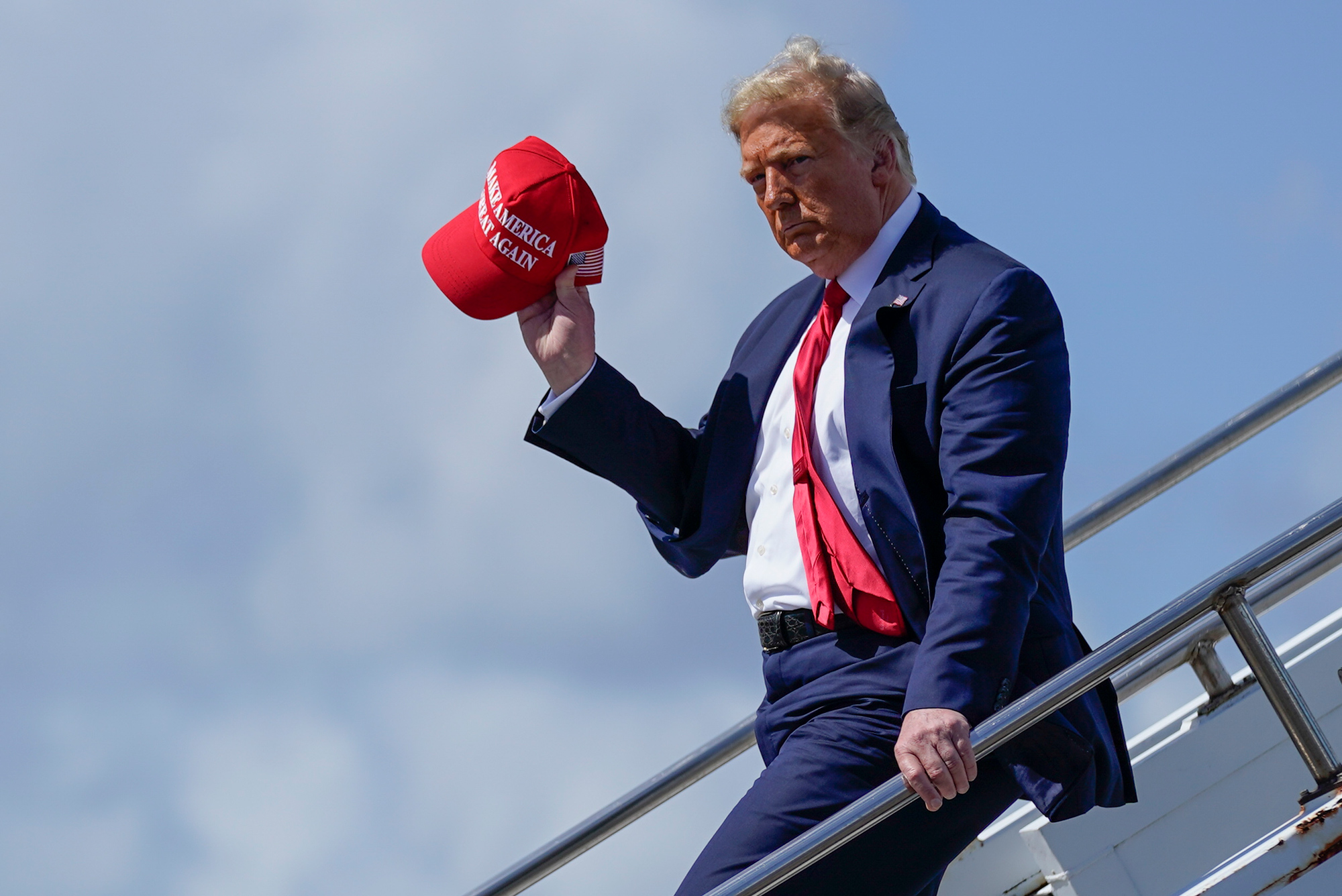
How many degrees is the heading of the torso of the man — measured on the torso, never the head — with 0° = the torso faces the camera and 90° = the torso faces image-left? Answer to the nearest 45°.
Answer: approximately 45°

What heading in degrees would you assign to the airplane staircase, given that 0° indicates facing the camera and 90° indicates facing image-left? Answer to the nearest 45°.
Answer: approximately 90°

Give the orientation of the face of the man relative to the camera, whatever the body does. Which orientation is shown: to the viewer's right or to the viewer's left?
to the viewer's left
